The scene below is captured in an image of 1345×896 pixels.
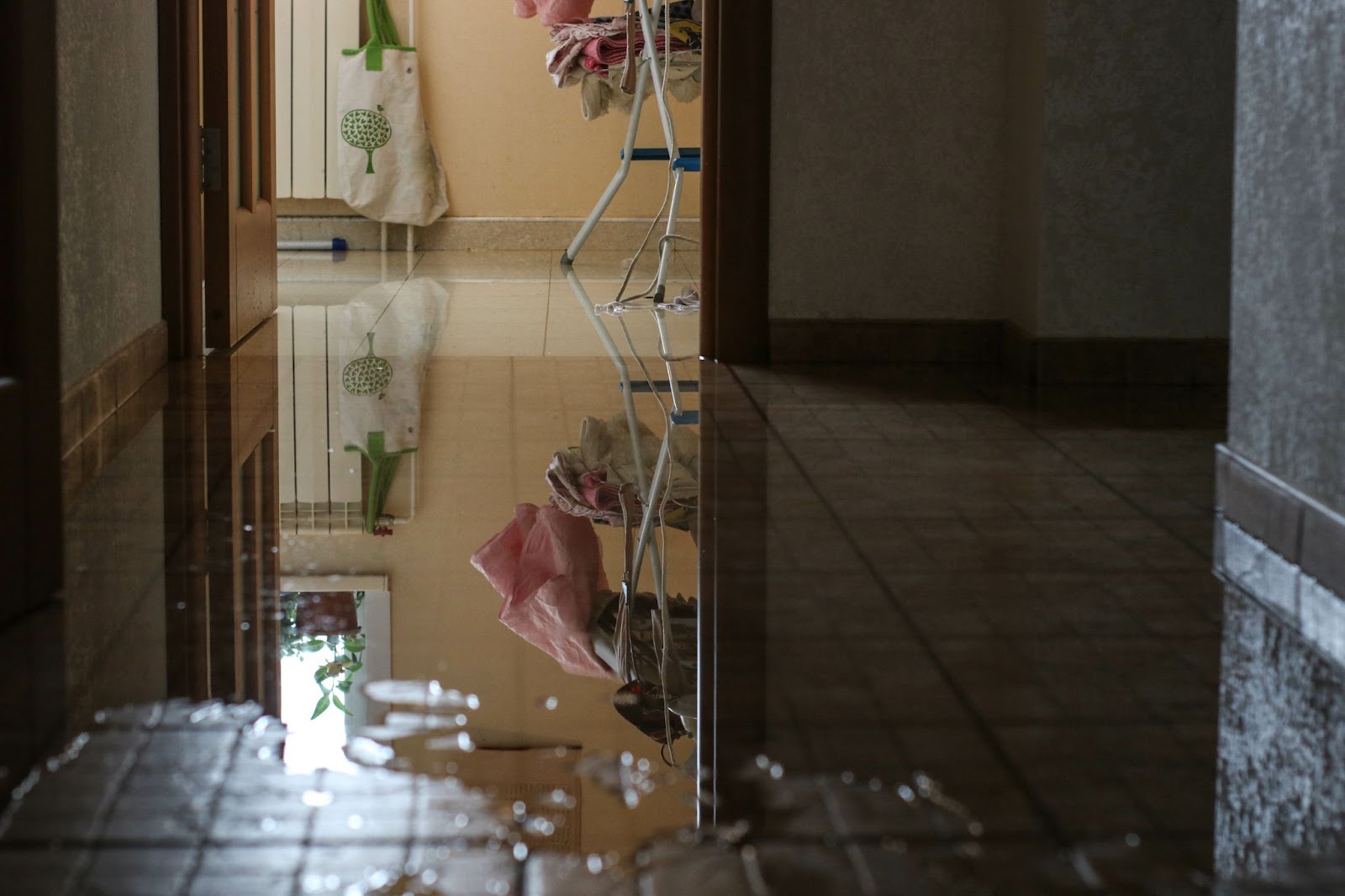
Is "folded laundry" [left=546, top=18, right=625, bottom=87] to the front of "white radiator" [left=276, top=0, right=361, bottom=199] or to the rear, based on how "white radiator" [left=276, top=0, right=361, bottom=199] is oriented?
to the front

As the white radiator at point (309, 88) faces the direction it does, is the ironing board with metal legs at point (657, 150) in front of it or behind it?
in front

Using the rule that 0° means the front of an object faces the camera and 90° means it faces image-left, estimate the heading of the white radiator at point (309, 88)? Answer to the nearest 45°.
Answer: approximately 0°

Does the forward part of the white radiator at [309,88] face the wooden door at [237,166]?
yes
